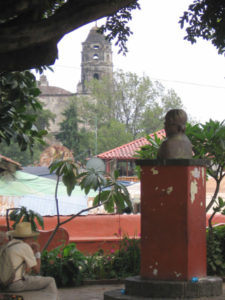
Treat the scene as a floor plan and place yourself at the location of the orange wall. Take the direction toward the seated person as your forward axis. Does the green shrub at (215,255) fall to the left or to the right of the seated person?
left

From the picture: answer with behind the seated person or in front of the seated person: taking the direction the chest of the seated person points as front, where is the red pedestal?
in front

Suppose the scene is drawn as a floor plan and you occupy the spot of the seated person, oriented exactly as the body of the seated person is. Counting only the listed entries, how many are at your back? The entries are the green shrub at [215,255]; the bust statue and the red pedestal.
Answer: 0

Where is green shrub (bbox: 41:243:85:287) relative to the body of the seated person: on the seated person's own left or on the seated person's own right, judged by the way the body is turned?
on the seated person's own left

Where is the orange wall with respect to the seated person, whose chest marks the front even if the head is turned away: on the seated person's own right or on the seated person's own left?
on the seated person's own left

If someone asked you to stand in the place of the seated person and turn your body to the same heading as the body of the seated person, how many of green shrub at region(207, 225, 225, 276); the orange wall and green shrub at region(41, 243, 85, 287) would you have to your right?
0

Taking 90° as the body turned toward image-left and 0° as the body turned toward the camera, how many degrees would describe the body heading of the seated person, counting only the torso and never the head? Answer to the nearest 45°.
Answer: approximately 270°
